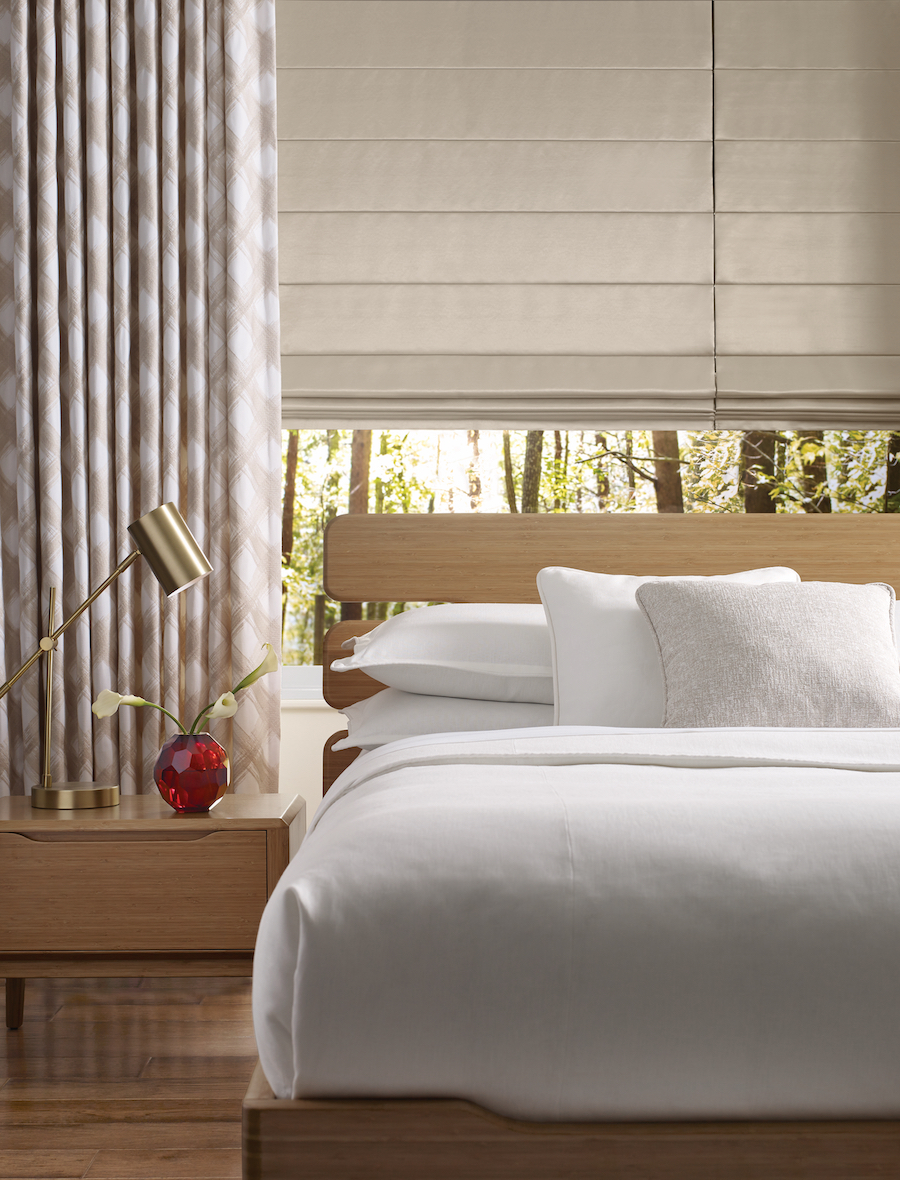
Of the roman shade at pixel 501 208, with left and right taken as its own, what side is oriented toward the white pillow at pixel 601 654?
front

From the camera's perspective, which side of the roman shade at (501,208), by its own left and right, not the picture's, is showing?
front

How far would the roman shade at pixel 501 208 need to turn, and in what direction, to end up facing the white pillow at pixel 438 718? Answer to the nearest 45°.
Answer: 0° — it already faces it

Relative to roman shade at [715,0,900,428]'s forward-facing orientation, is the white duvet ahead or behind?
ahead

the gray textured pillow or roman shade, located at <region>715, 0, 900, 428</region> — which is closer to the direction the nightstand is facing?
the gray textured pillow
